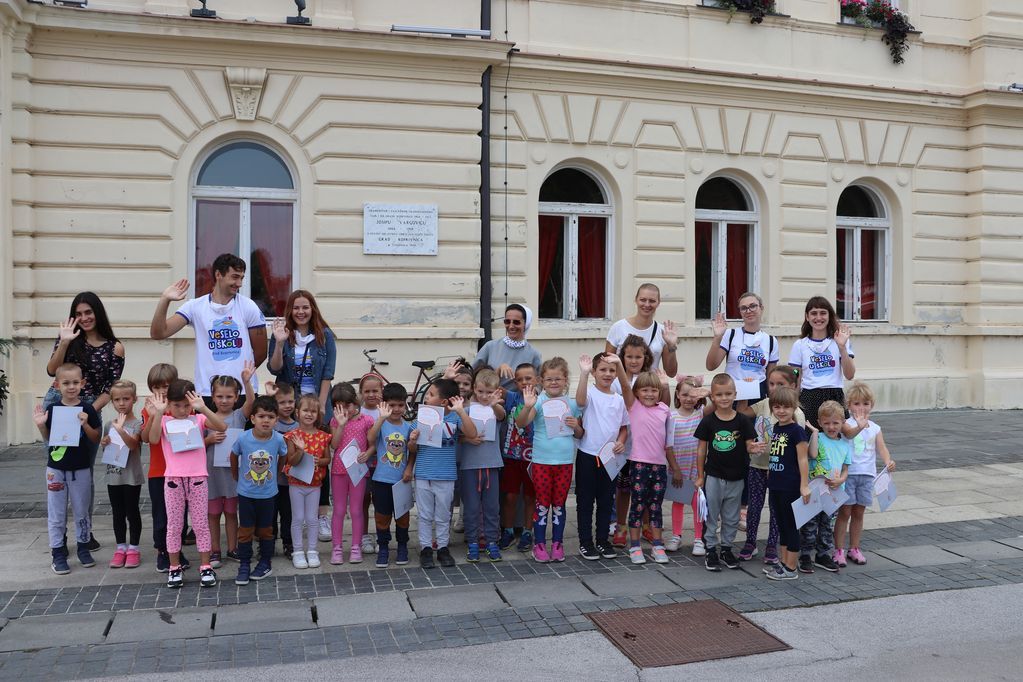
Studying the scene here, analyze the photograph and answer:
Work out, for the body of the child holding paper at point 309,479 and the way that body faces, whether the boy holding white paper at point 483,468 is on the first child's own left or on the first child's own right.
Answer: on the first child's own left

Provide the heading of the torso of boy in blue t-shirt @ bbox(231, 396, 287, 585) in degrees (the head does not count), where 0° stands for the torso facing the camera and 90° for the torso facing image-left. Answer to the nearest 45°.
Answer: approximately 0°

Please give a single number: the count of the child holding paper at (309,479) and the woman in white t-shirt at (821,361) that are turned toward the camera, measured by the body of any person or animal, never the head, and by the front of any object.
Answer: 2

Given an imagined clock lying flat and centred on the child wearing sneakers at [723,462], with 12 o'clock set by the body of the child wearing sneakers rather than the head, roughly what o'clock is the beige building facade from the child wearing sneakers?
The beige building facade is roughly at 5 o'clock from the child wearing sneakers.

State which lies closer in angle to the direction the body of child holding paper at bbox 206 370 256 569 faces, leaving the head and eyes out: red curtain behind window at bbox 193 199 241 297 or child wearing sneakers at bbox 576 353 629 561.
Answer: the child wearing sneakers

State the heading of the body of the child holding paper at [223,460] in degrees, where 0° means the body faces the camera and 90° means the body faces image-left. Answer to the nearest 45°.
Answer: approximately 0°

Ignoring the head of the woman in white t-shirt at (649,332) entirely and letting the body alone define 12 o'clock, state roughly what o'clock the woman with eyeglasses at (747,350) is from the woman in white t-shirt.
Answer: The woman with eyeglasses is roughly at 8 o'clock from the woman in white t-shirt.
